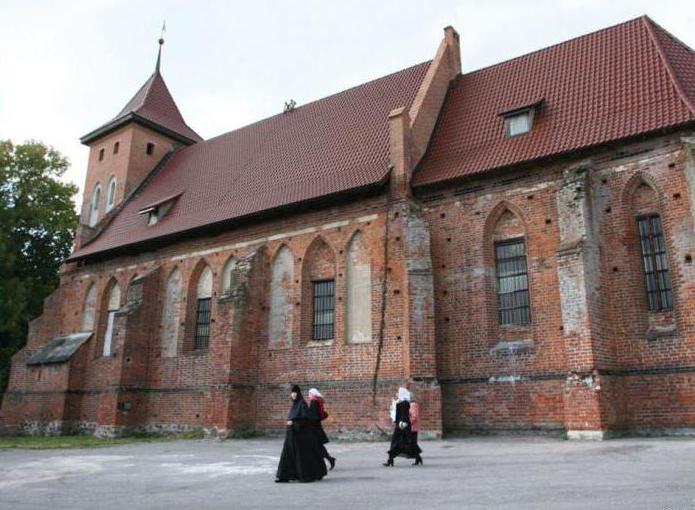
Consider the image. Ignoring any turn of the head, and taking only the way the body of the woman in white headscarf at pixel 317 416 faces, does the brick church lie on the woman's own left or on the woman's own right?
on the woman's own right

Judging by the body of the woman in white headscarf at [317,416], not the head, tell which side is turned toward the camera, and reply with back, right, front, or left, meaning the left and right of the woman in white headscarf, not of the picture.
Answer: left

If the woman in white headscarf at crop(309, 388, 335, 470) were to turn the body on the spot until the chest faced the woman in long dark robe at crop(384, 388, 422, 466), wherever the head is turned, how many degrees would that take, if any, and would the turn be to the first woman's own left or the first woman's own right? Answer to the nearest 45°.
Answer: approximately 135° to the first woman's own right
